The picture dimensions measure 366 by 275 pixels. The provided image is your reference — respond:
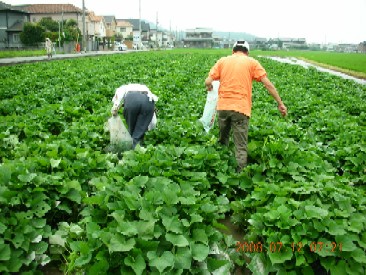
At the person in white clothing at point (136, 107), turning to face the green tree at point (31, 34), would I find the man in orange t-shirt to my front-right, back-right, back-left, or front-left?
back-right

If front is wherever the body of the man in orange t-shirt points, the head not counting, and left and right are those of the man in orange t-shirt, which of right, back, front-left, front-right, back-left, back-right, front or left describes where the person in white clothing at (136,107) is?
left

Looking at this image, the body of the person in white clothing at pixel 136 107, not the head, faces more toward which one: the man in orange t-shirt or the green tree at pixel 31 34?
the green tree

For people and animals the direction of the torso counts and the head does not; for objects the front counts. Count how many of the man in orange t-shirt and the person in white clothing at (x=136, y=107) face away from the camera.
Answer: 2

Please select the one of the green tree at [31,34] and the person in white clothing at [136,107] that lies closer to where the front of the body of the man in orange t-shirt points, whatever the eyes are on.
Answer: the green tree

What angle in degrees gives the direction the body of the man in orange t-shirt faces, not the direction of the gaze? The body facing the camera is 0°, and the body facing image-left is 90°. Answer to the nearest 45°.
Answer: approximately 180°

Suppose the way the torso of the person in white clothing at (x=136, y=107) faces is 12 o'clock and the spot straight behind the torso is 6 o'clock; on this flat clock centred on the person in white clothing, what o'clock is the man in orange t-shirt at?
The man in orange t-shirt is roughly at 4 o'clock from the person in white clothing.

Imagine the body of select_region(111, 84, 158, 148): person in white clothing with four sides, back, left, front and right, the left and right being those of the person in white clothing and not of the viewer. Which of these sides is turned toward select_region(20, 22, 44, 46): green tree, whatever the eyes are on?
front

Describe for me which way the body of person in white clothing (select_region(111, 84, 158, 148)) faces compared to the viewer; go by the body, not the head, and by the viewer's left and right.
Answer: facing away from the viewer
